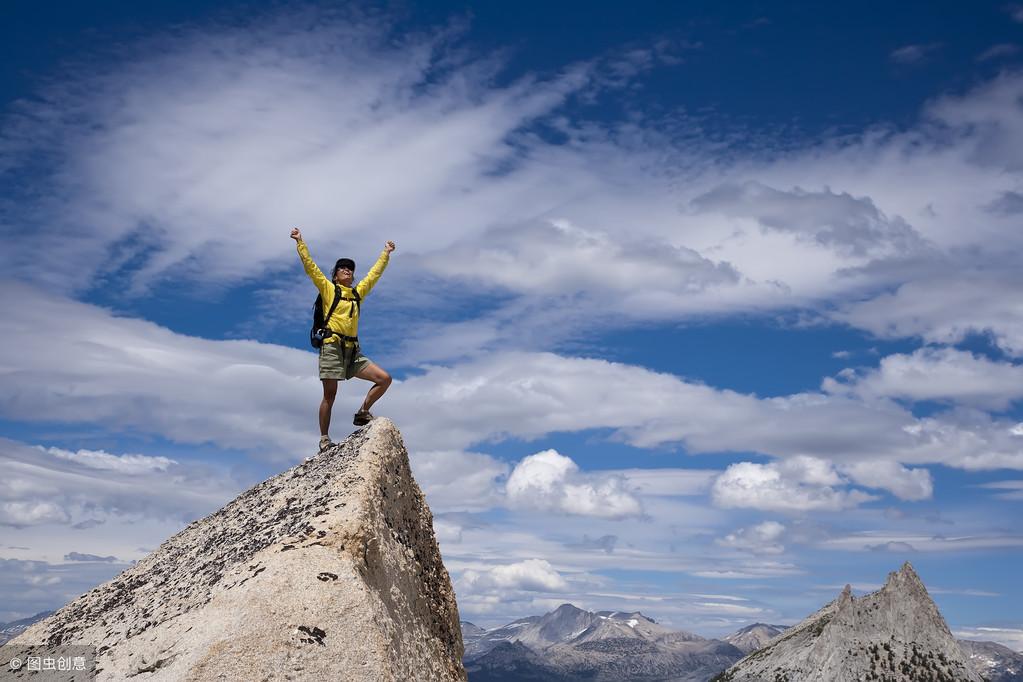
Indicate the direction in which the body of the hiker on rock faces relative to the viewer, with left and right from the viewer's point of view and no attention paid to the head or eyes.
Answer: facing the viewer and to the right of the viewer
